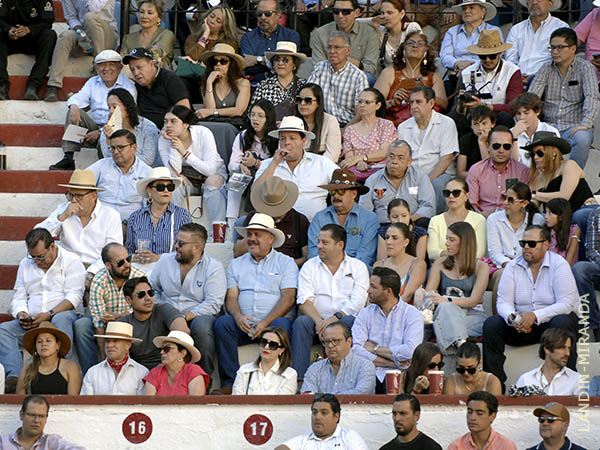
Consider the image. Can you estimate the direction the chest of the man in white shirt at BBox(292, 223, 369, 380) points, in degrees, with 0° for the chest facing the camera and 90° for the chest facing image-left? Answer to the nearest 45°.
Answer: approximately 45°

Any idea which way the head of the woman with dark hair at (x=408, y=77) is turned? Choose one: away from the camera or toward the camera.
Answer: toward the camera

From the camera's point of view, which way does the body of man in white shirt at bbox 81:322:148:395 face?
toward the camera

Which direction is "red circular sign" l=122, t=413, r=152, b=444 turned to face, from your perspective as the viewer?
facing the viewer

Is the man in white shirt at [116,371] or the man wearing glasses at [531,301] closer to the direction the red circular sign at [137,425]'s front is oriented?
the man wearing glasses

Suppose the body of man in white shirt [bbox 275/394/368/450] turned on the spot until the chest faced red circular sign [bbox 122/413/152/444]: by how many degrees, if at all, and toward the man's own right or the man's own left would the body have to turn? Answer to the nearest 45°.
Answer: approximately 45° to the man's own right

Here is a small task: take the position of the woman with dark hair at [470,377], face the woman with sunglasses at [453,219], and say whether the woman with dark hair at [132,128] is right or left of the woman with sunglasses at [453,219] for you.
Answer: left

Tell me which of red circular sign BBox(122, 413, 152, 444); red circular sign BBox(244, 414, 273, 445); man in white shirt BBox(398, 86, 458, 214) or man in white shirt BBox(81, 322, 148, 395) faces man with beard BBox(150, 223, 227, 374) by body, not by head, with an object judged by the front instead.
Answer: man in white shirt BBox(398, 86, 458, 214)

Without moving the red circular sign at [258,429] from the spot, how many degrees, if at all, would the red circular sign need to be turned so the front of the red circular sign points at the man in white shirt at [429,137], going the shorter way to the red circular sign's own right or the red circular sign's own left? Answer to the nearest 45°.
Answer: approximately 135° to the red circular sign's own left

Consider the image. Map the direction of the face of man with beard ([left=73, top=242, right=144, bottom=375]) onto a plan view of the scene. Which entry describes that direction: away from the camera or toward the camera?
toward the camera

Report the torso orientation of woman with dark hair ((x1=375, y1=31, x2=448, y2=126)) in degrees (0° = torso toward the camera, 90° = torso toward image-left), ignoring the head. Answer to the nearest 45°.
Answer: approximately 0°

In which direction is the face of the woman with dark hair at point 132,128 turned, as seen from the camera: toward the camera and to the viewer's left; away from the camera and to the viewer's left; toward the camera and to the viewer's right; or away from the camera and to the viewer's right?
toward the camera and to the viewer's left

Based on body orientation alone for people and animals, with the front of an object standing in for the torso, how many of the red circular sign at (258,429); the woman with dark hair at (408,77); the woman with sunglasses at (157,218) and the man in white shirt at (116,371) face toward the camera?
4

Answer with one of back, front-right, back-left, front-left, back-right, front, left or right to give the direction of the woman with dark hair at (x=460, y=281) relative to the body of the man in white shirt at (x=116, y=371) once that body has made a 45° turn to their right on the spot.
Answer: back-left

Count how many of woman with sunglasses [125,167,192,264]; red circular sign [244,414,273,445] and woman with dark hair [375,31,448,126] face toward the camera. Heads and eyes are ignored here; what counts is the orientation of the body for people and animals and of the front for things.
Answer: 3

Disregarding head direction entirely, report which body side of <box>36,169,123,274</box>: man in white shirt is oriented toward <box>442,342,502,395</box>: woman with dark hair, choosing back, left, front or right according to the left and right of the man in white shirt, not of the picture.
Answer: left
